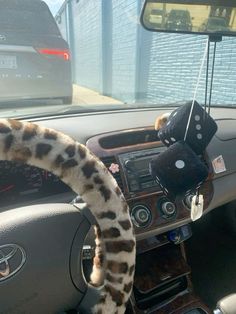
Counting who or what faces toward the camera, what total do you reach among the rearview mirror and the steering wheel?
2

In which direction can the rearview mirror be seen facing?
toward the camera

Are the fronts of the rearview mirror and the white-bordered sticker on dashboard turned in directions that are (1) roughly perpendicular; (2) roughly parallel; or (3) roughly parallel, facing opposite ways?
roughly parallel

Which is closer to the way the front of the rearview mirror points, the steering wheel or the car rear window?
the steering wheel

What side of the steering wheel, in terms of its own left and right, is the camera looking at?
front

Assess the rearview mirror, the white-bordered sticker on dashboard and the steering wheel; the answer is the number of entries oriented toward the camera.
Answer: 3

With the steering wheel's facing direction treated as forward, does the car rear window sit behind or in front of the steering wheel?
behind

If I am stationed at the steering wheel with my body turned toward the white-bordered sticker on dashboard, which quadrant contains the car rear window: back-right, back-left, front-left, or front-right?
front-left
